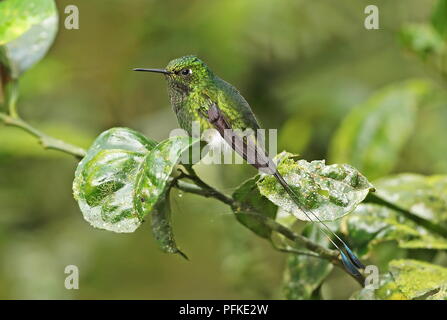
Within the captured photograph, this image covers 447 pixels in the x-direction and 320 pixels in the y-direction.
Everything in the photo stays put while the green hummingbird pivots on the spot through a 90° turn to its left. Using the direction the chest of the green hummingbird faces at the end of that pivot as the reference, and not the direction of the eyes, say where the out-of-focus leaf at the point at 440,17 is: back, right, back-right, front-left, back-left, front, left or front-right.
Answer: back-left

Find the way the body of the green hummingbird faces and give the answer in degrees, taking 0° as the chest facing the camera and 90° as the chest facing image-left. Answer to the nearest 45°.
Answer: approximately 90°
